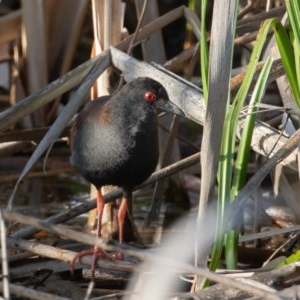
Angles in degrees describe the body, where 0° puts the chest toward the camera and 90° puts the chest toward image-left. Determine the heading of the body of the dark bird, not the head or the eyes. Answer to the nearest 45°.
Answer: approximately 315°
